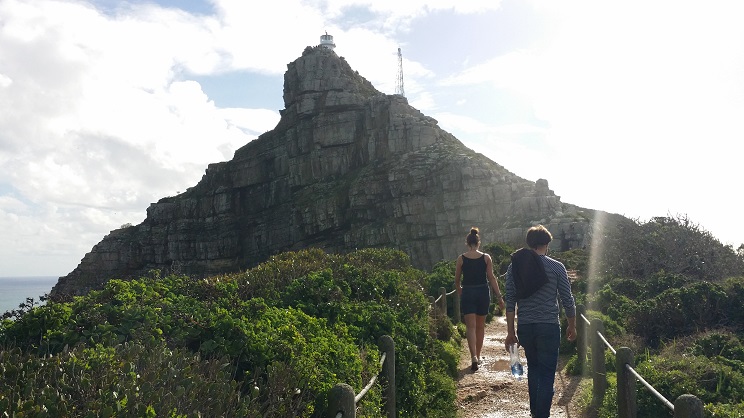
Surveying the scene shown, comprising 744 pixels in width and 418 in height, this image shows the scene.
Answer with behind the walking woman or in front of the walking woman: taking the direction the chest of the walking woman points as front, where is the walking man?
behind

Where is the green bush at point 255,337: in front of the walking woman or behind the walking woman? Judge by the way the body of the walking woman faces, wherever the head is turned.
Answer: behind

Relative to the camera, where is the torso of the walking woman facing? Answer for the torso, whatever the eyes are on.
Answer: away from the camera

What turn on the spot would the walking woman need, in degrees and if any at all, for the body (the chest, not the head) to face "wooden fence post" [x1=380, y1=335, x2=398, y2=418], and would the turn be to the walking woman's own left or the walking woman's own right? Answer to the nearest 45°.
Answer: approximately 180°

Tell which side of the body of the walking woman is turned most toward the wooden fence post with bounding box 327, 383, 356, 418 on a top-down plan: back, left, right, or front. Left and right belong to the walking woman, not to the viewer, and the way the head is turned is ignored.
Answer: back

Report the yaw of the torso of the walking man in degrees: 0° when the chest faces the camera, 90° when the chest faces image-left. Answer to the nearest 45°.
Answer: approximately 180°

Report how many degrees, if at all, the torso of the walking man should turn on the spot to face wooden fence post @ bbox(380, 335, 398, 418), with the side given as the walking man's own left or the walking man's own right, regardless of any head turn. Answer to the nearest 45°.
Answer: approximately 90° to the walking man's own left

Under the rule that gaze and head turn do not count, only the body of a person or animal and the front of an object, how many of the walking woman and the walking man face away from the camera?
2

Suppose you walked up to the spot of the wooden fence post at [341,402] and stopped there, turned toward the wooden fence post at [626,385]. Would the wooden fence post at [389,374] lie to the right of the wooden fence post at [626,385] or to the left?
left

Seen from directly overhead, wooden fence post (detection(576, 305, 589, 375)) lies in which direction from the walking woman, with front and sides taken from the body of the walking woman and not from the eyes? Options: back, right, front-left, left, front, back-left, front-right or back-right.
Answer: front-right
